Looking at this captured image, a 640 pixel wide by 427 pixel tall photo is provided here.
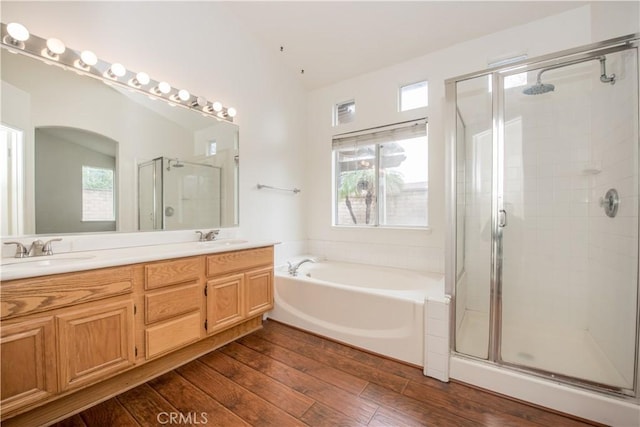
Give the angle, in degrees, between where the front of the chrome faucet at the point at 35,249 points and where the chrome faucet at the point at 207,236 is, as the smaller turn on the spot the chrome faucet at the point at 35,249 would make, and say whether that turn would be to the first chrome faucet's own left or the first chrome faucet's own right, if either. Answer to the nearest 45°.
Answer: approximately 45° to the first chrome faucet's own left

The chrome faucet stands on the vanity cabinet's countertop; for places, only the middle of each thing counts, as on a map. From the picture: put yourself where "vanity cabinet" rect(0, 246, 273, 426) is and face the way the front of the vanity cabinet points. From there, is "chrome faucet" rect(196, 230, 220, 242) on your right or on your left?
on your left

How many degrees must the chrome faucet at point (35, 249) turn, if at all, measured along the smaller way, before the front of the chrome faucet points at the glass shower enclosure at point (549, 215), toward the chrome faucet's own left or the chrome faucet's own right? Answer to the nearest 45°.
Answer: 0° — it already faces it

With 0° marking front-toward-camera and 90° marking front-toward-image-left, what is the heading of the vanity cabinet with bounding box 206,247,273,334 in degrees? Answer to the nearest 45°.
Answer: approximately 315°

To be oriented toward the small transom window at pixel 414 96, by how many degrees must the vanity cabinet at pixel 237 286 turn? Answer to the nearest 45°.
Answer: approximately 45° to its left

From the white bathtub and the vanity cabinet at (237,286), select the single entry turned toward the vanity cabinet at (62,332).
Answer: the white bathtub

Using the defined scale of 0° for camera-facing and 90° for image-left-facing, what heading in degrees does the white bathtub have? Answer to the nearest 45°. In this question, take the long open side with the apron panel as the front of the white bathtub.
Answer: approximately 45°
